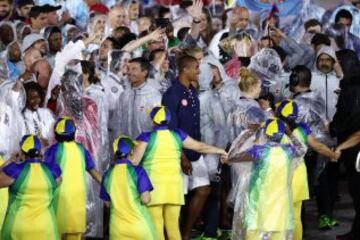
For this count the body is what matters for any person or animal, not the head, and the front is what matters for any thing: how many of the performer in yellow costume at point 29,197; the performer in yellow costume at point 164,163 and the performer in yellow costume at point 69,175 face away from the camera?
3

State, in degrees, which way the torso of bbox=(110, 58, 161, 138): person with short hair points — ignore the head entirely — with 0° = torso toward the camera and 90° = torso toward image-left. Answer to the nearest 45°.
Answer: approximately 45°

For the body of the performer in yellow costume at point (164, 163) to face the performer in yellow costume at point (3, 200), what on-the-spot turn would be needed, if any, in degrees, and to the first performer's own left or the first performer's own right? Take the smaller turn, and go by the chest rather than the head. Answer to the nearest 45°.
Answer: approximately 90° to the first performer's own left

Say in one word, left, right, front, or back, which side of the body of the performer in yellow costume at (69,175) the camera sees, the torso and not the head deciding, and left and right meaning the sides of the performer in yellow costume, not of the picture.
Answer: back

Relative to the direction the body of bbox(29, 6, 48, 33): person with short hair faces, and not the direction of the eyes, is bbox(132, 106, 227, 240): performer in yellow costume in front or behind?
in front

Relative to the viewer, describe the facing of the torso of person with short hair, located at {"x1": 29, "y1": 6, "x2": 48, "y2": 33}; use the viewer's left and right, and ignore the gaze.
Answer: facing the viewer and to the right of the viewer

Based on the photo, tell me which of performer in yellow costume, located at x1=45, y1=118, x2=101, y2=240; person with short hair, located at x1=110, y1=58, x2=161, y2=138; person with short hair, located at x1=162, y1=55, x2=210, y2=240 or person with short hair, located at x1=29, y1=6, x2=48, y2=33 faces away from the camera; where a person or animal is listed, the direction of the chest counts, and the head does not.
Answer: the performer in yellow costume

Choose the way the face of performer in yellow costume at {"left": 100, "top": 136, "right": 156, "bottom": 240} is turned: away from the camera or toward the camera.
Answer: away from the camera

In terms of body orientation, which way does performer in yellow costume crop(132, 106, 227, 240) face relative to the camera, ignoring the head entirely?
away from the camera

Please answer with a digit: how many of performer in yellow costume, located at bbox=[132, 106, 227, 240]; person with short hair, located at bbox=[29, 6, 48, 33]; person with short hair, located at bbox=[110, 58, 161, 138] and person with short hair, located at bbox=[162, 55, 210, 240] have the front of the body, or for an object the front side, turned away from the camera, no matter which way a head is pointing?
1

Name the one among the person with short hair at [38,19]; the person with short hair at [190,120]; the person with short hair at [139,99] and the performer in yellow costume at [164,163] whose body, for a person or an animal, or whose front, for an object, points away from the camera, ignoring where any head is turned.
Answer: the performer in yellow costume

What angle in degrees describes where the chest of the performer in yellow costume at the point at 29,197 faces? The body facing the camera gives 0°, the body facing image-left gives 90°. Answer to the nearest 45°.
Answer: approximately 180°
